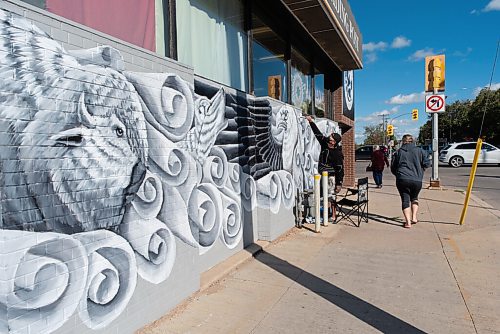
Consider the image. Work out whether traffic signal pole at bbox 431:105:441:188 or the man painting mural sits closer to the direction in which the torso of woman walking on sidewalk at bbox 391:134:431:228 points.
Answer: the traffic signal pole

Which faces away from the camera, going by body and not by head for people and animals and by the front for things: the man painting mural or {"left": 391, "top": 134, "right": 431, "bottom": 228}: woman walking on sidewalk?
the woman walking on sidewalk

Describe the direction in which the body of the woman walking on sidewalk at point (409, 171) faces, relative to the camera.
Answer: away from the camera

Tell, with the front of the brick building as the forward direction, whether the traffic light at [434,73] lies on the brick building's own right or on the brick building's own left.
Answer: on the brick building's own left

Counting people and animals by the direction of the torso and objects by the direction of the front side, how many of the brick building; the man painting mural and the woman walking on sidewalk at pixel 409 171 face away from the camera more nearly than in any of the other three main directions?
1

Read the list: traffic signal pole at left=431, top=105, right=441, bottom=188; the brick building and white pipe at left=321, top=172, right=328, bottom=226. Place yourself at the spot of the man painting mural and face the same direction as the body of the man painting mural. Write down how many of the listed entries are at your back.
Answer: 1

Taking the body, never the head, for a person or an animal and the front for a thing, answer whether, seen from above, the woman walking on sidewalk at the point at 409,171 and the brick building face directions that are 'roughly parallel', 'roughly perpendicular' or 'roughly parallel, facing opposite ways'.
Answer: roughly perpendicular

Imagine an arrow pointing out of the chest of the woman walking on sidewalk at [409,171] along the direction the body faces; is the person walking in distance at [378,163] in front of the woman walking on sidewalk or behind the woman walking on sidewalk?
in front

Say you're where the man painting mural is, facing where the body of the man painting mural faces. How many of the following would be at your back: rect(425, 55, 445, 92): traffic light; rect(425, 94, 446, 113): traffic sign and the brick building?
2

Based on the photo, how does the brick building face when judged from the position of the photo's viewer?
facing the viewer and to the right of the viewer
